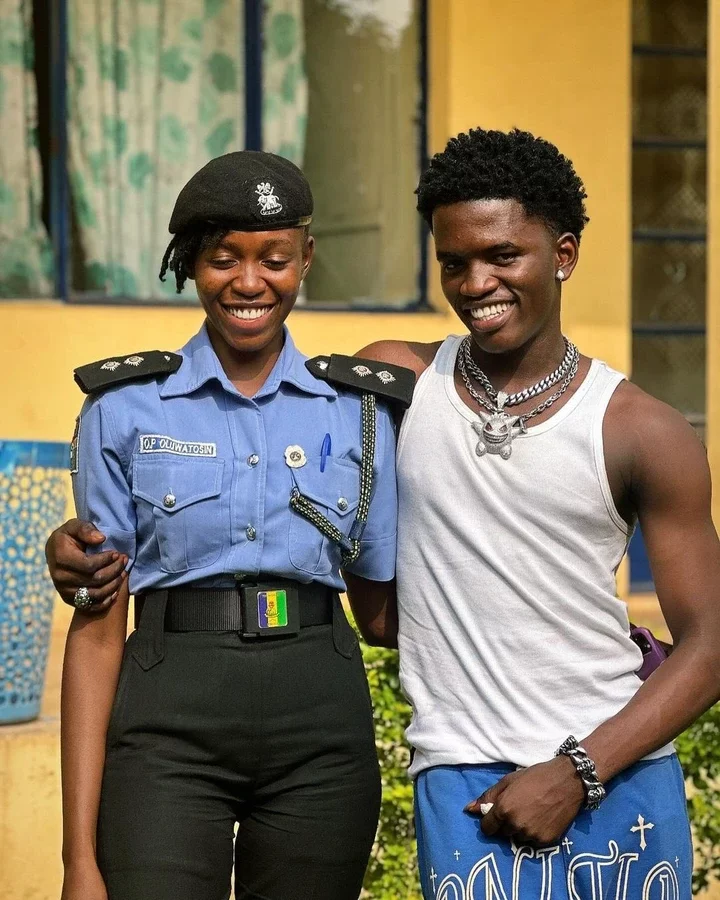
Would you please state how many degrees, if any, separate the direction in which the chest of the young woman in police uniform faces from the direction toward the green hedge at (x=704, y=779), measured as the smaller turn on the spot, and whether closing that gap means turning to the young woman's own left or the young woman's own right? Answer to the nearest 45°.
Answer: approximately 135° to the young woman's own left

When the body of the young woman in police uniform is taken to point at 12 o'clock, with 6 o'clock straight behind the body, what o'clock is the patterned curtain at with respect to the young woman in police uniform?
The patterned curtain is roughly at 6 o'clock from the young woman in police uniform.

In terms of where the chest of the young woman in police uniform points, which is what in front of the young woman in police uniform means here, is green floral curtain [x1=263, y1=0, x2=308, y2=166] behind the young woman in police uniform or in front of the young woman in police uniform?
behind

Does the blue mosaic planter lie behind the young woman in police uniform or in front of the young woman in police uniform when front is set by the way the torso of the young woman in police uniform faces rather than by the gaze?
behind

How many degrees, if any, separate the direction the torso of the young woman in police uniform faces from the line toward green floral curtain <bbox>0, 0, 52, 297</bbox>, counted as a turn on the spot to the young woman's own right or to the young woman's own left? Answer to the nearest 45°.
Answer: approximately 180°

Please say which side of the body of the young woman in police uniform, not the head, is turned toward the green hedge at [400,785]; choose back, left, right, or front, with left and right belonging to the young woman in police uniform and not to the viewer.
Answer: back

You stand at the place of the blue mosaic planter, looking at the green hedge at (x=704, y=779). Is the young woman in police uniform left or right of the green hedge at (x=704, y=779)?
right

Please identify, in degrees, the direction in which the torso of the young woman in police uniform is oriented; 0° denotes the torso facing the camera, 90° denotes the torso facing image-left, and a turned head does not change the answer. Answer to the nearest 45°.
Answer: approximately 0°

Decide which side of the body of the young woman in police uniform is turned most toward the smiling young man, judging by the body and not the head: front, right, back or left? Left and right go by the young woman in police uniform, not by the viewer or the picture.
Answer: left
